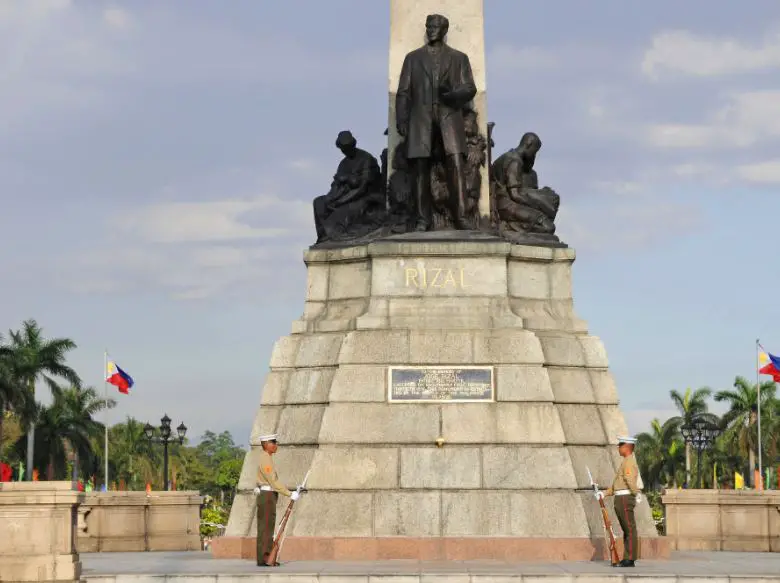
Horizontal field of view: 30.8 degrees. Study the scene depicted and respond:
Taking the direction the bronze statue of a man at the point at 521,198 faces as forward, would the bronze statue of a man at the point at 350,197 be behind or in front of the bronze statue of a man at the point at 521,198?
behind

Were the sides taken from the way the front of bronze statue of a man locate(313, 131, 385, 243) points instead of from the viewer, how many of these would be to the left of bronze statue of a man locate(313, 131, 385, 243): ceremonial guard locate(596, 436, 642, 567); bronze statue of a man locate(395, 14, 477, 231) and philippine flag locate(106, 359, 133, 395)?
2

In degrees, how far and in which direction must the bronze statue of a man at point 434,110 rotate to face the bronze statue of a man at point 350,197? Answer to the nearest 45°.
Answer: approximately 135° to its right

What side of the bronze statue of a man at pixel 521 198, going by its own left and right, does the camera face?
right

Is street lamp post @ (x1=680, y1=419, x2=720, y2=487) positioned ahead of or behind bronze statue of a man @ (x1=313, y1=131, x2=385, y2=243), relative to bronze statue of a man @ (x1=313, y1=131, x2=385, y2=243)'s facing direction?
behind
